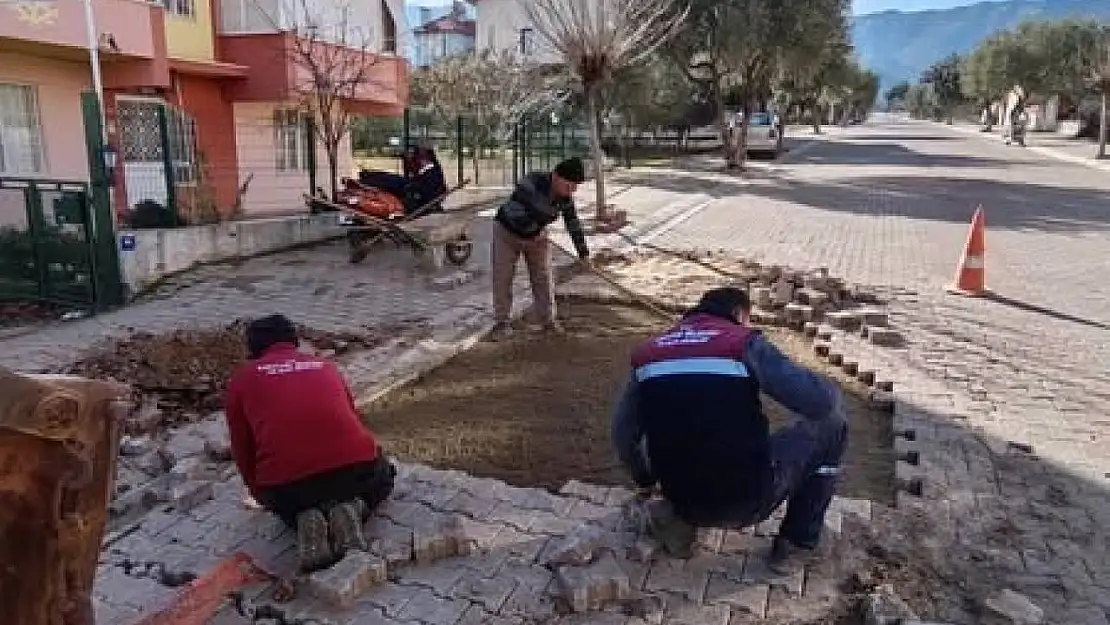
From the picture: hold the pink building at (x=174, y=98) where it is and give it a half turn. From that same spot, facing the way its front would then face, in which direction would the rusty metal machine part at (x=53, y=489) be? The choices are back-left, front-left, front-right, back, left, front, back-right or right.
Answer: back-left

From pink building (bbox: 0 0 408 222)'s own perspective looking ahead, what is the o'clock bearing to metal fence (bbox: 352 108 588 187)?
The metal fence is roughly at 9 o'clock from the pink building.

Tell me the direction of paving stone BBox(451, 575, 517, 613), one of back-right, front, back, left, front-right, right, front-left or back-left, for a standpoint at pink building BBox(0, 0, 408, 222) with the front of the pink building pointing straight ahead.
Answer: front-right

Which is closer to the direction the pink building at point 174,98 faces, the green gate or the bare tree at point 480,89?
the green gate

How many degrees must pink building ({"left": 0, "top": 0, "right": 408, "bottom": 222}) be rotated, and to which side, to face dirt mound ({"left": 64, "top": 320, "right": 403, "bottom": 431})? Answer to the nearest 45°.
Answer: approximately 45° to its right

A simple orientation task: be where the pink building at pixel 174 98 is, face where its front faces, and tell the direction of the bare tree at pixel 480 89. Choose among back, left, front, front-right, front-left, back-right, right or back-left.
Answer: left

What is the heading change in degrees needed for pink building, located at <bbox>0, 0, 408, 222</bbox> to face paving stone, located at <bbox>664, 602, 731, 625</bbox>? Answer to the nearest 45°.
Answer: approximately 45° to its right

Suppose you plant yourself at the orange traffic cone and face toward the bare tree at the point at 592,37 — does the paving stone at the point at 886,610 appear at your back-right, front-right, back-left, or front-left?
back-left

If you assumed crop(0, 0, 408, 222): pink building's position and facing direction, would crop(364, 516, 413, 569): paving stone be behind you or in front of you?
in front

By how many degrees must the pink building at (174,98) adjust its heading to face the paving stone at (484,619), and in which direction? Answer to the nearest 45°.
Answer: approximately 45° to its right

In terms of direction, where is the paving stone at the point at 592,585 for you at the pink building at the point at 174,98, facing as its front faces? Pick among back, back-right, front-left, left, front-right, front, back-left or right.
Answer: front-right

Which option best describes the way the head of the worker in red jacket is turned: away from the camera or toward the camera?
away from the camera

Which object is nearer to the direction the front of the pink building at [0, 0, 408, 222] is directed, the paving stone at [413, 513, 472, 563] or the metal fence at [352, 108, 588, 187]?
the paving stone

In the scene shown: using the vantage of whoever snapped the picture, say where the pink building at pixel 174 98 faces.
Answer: facing the viewer and to the right of the viewer

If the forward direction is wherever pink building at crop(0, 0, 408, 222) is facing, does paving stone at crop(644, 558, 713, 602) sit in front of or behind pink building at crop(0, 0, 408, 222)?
in front
